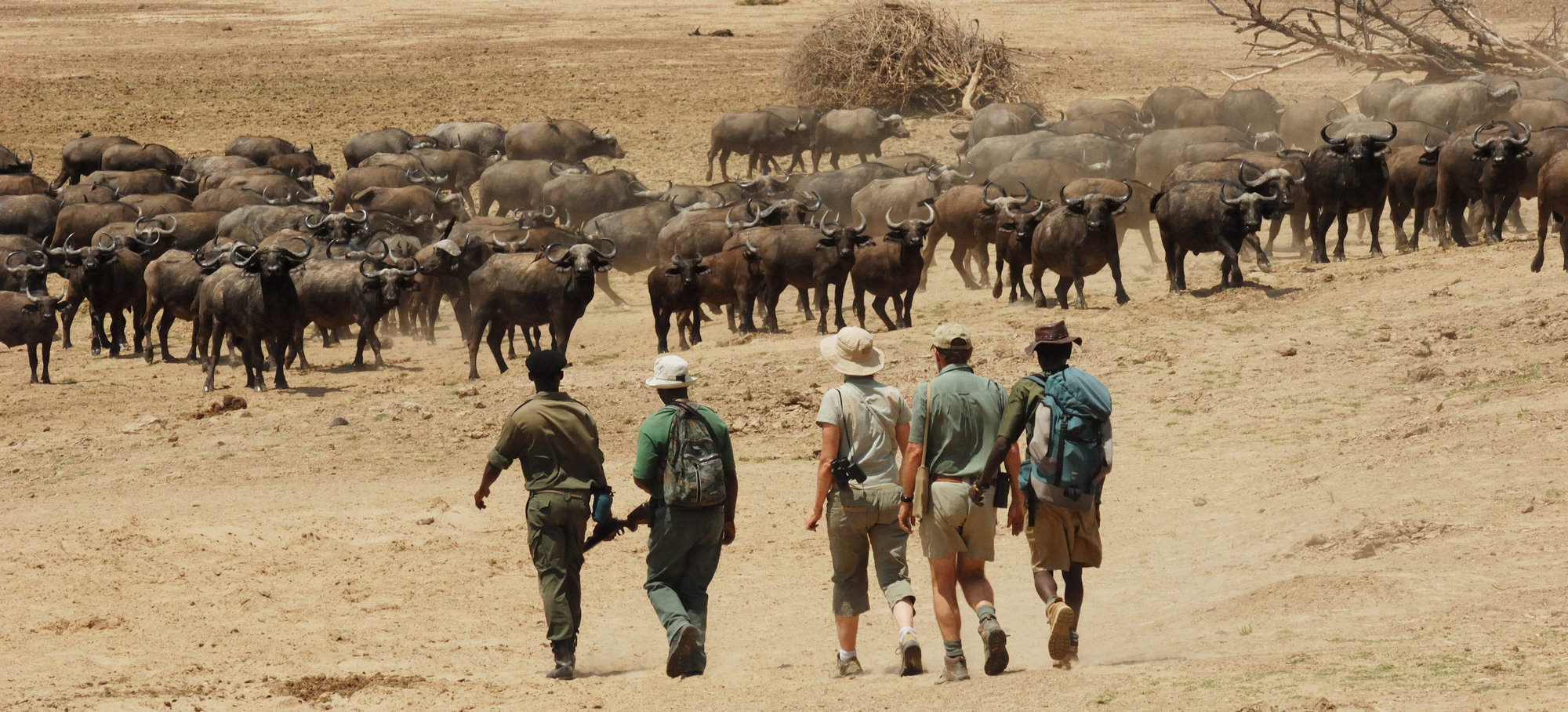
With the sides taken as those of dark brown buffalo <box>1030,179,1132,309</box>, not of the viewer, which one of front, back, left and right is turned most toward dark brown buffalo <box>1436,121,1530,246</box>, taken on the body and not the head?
left

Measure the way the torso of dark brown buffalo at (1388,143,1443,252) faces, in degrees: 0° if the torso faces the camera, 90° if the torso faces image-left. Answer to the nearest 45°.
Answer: approximately 315°

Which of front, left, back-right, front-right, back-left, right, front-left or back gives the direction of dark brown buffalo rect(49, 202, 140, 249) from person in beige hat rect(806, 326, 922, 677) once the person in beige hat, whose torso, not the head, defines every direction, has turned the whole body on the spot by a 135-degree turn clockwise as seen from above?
back

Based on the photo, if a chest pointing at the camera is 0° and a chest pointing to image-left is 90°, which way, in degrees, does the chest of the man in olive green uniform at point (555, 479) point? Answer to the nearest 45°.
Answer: approximately 180°

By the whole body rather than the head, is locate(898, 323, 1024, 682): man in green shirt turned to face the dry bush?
yes

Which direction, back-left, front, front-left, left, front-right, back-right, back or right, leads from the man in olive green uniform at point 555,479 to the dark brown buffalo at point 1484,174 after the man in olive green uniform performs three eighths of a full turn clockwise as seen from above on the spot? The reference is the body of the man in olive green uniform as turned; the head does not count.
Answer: left

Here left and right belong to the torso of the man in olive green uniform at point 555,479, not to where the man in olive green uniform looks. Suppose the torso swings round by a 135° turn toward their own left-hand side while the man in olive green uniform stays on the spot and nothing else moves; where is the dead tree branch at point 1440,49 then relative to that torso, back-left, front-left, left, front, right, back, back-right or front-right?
back

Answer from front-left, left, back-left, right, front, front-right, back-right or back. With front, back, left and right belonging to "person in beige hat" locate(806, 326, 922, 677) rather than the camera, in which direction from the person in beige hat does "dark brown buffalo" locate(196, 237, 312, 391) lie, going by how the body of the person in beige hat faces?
front-left

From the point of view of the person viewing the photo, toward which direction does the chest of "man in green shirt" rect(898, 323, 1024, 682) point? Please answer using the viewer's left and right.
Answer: facing away from the viewer

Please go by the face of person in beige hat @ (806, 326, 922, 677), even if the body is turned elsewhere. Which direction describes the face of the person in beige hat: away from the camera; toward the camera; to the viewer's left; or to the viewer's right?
away from the camera

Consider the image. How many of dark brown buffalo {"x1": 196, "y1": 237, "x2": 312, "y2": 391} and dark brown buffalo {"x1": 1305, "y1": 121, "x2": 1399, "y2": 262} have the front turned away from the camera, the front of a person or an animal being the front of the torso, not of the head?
0

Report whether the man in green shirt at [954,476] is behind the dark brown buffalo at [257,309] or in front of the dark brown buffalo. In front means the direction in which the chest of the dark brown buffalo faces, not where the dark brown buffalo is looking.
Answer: in front

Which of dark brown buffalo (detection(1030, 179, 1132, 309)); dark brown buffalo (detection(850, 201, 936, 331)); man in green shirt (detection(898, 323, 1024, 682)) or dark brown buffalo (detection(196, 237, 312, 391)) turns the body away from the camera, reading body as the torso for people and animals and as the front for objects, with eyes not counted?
the man in green shirt

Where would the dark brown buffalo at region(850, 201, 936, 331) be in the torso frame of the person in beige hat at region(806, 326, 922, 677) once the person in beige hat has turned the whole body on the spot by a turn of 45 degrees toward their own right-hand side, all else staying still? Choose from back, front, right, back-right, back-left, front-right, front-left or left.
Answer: front-left

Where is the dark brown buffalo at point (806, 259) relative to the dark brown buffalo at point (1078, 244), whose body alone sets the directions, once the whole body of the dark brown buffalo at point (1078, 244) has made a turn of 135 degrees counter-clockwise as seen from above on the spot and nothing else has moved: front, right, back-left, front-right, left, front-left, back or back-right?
left

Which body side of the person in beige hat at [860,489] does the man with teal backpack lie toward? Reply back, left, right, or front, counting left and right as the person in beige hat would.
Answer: right

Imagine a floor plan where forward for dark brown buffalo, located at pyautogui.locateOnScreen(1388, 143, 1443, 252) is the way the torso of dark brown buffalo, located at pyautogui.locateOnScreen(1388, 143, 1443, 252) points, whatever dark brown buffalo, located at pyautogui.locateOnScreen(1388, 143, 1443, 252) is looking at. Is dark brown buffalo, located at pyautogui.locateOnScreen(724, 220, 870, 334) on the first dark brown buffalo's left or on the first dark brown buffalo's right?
on the first dark brown buffalo's right

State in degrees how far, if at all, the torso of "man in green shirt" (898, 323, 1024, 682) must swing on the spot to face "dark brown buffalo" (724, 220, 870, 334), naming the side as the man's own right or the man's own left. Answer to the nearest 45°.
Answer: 0° — they already face it
